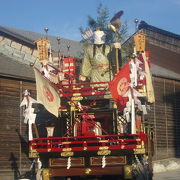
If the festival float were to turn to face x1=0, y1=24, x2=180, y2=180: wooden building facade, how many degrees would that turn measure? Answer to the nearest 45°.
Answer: approximately 180°

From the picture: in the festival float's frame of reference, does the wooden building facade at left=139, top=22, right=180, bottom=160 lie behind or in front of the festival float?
behind

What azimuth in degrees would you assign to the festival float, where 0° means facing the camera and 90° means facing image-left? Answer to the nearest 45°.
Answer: approximately 0°
